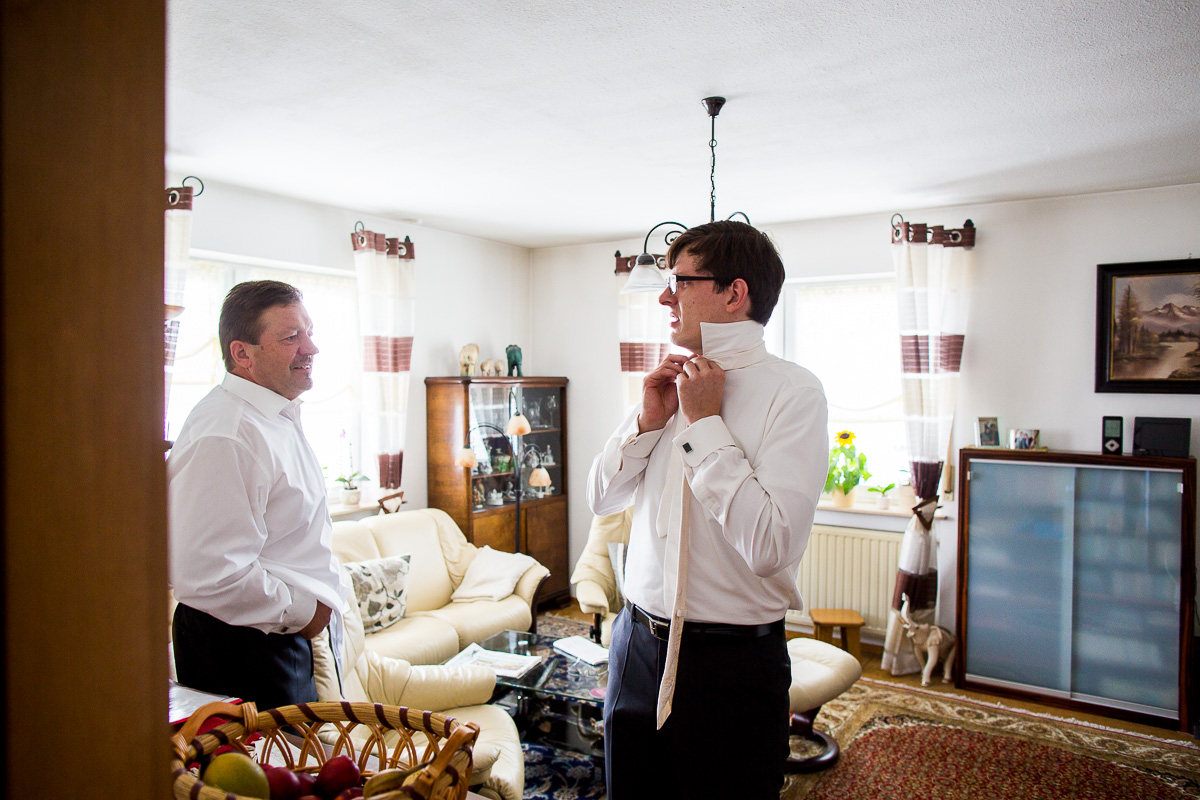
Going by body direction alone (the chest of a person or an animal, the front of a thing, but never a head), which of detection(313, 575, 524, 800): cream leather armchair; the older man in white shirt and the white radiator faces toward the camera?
the white radiator

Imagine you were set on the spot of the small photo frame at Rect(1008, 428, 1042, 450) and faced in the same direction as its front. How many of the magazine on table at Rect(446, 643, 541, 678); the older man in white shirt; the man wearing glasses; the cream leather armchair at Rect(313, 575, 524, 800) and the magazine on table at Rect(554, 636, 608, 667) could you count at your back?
0

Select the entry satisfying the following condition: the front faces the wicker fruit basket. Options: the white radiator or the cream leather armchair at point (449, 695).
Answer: the white radiator

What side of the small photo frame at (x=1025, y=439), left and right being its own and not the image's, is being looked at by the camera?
front

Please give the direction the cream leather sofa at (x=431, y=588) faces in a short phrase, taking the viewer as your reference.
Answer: facing the viewer and to the right of the viewer

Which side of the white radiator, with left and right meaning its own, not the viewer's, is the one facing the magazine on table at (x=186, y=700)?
front

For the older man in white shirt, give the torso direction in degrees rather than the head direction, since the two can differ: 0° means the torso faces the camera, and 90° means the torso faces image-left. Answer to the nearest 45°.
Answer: approximately 270°

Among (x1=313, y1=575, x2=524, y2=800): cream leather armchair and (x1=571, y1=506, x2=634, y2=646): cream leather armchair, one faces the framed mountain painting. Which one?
(x1=313, y1=575, x2=524, y2=800): cream leather armchair

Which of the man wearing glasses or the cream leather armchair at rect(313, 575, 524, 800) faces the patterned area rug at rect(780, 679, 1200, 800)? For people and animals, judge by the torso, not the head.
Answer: the cream leather armchair

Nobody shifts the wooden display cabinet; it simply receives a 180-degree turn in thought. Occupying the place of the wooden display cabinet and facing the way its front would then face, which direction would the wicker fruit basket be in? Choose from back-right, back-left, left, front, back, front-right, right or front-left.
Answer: back-left

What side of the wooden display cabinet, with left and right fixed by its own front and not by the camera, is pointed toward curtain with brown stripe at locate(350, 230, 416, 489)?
right

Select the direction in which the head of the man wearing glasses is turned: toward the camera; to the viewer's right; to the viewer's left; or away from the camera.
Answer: to the viewer's left

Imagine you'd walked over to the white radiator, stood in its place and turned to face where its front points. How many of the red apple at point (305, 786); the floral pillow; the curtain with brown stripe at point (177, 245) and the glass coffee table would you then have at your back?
0

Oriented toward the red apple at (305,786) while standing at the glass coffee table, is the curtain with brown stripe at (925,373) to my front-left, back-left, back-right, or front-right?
back-left

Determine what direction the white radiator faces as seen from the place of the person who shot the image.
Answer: facing the viewer

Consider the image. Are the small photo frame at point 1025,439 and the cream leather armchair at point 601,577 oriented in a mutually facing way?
no

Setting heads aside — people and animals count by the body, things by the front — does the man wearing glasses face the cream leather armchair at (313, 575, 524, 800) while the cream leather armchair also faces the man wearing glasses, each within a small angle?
no

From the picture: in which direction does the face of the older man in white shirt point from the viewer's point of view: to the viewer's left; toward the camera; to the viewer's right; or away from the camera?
to the viewer's right

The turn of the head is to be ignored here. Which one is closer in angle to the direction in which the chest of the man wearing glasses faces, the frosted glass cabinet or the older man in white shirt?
the older man in white shirt

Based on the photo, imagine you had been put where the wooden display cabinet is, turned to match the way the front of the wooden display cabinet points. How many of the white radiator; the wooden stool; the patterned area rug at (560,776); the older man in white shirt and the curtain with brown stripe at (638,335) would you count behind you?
0
